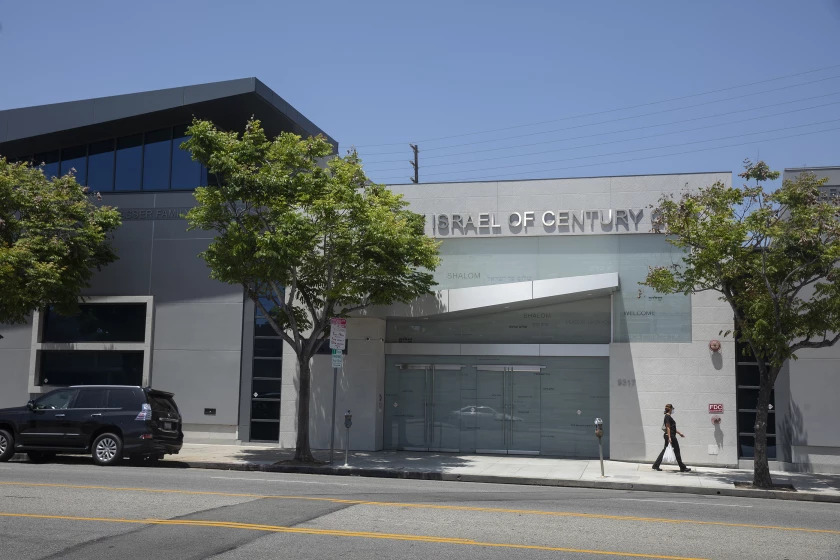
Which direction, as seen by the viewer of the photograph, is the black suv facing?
facing away from the viewer and to the left of the viewer

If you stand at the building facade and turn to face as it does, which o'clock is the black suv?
The black suv is roughly at 2 o'clock from the building facade.

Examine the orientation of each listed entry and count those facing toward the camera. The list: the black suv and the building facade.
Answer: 1

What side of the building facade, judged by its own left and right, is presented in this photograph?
front

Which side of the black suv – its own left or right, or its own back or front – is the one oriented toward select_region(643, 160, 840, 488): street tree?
back

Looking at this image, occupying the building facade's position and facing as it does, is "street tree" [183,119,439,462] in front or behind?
in front
